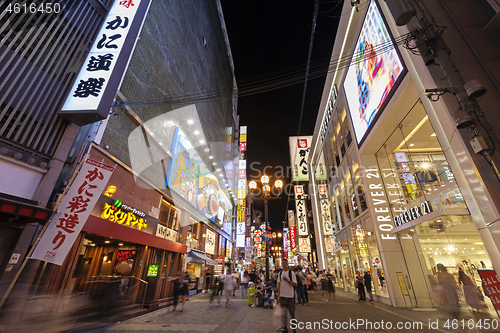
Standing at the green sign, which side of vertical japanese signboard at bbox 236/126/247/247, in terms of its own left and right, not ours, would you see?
front

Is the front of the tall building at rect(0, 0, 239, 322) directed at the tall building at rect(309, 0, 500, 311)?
yes

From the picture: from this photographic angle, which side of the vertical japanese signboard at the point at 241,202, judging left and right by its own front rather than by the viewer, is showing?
front

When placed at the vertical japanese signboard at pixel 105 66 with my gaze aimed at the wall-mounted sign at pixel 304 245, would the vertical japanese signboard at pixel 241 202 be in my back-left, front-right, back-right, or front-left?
front-left

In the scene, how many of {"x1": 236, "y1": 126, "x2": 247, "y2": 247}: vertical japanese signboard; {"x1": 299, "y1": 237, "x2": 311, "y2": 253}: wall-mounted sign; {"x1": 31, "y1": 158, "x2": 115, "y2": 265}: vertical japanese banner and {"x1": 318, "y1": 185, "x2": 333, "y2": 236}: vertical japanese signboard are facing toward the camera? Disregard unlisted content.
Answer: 4

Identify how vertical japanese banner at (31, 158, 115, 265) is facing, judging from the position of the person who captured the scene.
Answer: facing the viewer

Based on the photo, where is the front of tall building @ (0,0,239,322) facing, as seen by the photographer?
facing the viewer and to the right of the viewer

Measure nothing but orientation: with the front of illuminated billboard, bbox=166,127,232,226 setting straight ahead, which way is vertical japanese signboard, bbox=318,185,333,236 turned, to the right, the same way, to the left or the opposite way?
to the right

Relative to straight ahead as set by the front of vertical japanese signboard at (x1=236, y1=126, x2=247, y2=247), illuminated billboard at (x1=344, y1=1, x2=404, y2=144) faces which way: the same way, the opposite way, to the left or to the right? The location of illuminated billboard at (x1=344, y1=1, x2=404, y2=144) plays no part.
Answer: to the right

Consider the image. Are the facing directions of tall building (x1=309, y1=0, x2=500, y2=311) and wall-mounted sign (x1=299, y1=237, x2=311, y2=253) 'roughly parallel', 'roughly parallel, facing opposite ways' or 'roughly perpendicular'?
roughly perpendicular

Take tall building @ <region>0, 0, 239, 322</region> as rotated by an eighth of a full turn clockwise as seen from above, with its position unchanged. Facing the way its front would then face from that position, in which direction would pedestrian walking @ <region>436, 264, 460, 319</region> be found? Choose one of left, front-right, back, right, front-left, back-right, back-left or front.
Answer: front-left

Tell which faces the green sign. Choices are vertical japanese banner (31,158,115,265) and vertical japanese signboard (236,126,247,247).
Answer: vertical japanese signboard (236,126,247,247)

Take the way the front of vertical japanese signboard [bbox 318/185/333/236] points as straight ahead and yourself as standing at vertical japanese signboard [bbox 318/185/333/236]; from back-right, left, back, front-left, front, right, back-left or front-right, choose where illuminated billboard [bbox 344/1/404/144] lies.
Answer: front
